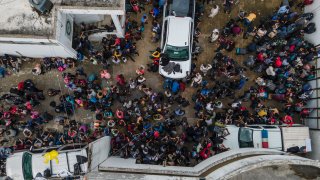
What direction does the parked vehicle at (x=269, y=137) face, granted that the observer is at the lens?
facing to the left of the viewer

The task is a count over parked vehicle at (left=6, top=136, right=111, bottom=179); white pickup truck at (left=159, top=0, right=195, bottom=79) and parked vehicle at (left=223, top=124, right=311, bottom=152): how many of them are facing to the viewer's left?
2

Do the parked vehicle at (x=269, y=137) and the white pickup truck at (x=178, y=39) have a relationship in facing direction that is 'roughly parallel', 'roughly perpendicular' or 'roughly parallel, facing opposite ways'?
roughly perpendicular

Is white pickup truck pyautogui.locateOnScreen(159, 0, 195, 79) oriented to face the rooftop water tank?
no

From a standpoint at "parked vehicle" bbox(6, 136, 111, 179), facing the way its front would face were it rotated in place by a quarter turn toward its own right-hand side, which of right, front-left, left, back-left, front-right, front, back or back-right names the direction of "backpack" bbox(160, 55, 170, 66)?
right

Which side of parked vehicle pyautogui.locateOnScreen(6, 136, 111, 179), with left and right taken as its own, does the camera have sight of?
left

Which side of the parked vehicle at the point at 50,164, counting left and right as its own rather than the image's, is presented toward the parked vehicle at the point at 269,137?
back

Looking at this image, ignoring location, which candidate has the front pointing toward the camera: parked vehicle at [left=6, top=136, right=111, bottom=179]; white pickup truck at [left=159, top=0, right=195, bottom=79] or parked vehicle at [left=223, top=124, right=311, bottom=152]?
the white pickup truck

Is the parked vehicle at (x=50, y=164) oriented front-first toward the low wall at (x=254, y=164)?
no

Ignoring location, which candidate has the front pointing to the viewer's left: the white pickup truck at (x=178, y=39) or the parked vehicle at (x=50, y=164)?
the parked vehicle

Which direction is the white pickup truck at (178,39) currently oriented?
toward the camera

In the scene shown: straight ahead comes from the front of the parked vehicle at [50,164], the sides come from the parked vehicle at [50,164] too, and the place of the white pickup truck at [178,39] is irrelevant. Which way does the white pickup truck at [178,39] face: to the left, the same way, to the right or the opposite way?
to the left
